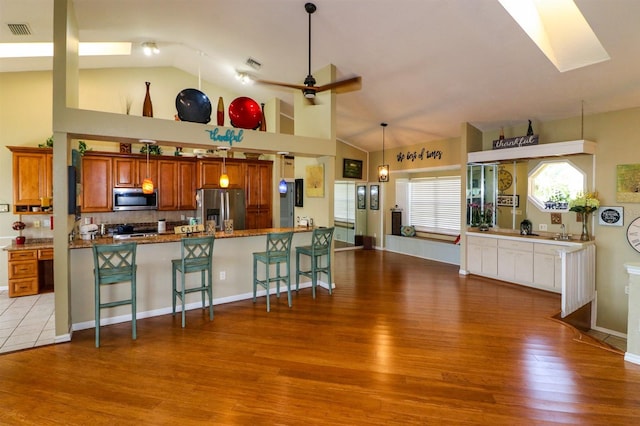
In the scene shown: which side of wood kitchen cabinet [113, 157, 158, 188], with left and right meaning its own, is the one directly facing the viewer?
front

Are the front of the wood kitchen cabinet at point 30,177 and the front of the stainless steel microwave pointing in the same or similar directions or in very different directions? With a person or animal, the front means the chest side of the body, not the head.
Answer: same or similar directions

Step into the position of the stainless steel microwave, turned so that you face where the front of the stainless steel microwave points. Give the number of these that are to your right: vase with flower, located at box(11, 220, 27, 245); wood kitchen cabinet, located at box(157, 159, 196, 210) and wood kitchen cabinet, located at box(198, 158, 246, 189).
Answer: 1

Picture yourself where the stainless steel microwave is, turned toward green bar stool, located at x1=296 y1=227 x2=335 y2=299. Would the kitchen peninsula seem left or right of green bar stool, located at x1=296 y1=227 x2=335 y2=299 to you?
right

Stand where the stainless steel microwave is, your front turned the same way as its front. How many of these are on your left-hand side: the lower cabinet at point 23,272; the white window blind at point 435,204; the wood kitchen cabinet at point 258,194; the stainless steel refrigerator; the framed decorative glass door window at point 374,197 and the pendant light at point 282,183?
5

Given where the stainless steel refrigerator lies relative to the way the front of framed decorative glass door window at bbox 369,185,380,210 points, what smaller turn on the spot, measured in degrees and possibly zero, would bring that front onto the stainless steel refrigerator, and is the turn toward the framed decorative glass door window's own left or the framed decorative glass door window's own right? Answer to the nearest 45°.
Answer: approximately 45° to the framed decorative glass door window's own right

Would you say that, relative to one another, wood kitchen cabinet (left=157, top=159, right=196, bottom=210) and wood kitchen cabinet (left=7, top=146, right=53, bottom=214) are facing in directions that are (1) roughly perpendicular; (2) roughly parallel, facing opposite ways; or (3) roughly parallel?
roughly parallel

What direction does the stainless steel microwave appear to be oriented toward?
toward the camera

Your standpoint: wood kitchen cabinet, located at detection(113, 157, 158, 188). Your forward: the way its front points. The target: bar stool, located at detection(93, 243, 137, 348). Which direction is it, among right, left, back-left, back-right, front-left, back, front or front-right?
front

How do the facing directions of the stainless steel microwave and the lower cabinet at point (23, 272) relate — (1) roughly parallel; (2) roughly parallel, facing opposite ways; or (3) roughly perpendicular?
roughly parallel

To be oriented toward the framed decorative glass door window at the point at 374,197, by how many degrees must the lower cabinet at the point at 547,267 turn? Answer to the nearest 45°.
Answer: approximately 90° to its right

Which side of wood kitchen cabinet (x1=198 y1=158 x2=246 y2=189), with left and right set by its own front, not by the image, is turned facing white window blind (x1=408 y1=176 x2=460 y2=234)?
left

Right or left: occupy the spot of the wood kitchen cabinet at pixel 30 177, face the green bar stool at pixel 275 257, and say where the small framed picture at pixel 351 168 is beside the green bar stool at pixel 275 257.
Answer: left

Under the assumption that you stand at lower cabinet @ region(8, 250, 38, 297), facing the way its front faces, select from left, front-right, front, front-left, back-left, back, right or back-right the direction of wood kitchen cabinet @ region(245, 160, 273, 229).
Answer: left

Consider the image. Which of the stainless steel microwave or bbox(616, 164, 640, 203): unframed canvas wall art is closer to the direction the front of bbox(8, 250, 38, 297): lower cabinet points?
the unframed canvas wall art

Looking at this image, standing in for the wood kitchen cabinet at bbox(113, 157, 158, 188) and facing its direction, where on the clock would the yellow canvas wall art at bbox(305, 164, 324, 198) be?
The yellow canvas wall art is roughly at 10 o'clock from the wood kitchen cabinet.
